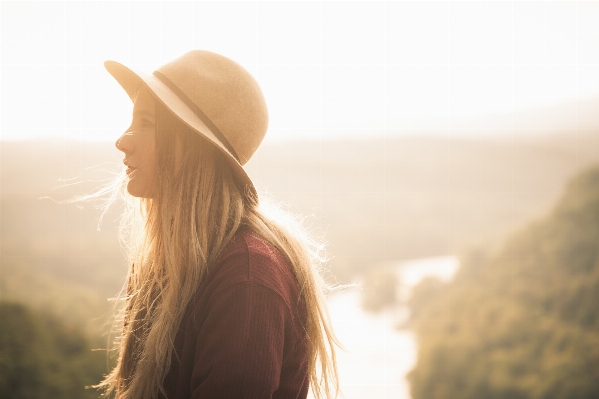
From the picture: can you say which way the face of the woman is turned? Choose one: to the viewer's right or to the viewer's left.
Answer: to the viewer's left

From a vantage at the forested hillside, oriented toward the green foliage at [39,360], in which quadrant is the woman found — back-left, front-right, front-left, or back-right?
front-left

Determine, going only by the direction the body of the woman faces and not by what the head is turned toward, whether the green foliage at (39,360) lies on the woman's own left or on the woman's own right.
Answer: on the woman's own right

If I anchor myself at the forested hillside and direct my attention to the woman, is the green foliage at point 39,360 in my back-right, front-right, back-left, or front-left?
front-right

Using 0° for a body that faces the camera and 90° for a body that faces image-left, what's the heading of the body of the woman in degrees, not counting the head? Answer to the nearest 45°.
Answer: approximately 90°

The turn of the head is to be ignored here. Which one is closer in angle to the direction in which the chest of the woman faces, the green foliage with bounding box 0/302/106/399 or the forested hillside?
the green foliage

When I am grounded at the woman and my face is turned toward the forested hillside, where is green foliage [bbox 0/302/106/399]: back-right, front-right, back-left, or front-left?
front-left

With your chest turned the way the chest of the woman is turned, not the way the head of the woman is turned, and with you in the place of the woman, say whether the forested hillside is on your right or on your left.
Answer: on your right

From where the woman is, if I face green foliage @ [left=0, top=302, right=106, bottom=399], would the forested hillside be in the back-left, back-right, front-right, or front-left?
front-right
